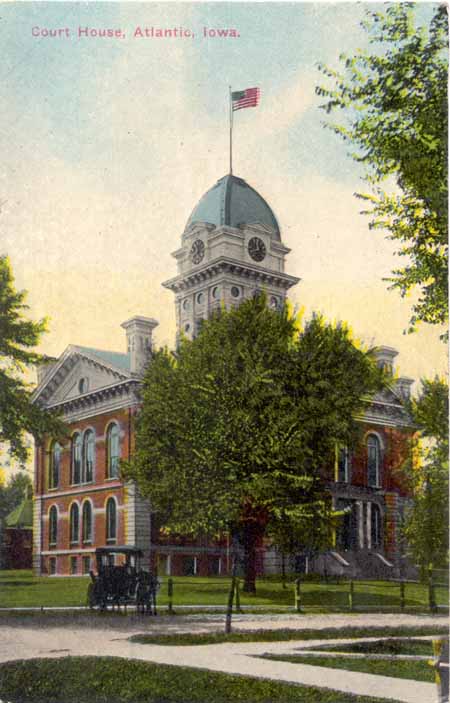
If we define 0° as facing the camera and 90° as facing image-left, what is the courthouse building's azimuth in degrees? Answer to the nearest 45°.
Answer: approximately 315°

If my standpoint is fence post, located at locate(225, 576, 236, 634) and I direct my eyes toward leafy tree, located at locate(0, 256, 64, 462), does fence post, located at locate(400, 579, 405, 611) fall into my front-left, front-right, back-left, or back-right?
back-right

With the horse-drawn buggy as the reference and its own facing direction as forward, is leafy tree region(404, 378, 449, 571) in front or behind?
in front

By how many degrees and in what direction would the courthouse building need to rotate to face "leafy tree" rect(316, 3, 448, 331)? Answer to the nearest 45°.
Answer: approximately 45° to its left

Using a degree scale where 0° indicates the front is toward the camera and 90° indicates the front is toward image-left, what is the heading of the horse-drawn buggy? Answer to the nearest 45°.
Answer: approximately 315°

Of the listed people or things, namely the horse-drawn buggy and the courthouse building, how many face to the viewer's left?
0
